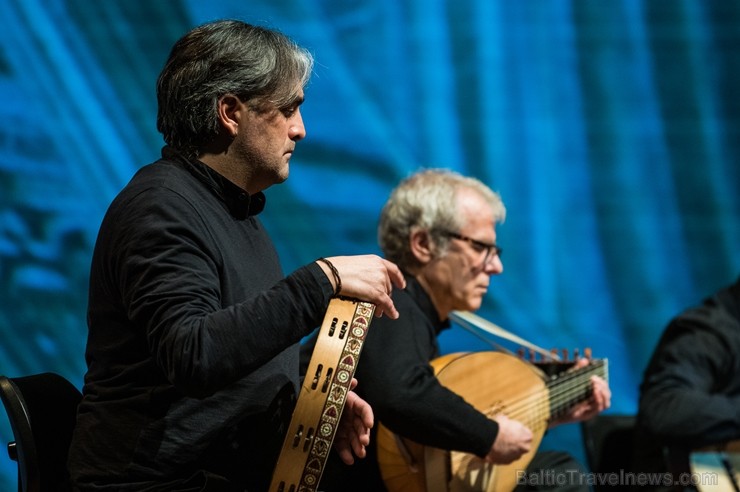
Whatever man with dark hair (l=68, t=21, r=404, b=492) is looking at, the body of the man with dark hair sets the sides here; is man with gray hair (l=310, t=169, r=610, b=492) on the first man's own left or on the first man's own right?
on the first man's own left

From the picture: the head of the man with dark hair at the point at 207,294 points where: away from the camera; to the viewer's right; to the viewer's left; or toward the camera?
to the viewer's right

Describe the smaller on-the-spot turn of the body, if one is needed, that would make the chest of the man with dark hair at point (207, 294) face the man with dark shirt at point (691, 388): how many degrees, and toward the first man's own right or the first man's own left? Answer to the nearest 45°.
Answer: approximately 45° to the first man's own left

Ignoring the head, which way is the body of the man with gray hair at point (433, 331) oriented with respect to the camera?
to the viewer's right

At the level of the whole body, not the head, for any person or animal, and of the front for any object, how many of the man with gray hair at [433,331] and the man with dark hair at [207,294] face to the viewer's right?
2

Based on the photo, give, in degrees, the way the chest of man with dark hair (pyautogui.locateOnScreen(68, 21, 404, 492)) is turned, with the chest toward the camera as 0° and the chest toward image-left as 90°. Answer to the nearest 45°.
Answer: approximately 270°

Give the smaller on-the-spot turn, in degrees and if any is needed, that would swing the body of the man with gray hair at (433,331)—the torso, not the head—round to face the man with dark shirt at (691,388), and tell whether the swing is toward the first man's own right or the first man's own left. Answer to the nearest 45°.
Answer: approximately 45° to the first man's own left

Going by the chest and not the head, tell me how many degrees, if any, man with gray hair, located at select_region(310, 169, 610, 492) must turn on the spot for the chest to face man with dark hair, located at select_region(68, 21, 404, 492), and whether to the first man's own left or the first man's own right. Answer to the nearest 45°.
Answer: approximately 90° to the first man's own right
